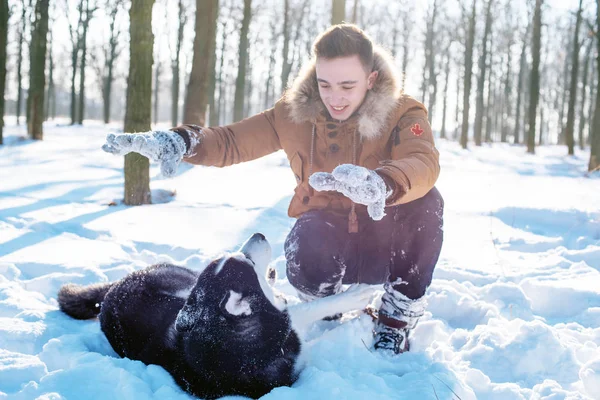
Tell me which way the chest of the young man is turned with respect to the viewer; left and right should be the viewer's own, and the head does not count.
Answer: facing the viewer and to the left of the viewer

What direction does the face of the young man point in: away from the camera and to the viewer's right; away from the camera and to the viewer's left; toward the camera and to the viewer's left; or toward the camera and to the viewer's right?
toward the camera and to the viewer's left

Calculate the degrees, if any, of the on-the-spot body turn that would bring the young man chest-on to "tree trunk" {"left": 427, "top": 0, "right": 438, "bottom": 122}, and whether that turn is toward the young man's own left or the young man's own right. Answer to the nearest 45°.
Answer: approximately 135° to the young man's own right

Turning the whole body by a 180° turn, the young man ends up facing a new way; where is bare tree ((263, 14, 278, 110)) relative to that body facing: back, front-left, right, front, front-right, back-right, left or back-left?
front-left

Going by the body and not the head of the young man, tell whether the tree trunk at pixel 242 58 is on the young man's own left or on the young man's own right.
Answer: on the young man's own right

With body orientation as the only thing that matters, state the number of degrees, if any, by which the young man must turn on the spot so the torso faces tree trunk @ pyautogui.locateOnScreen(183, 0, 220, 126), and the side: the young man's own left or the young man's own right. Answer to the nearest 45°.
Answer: approximately 135° to the young man's own right

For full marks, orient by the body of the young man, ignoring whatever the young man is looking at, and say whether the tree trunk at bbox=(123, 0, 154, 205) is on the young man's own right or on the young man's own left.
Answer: on the young man's own right

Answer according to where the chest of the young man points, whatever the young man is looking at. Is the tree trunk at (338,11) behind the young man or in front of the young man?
behind
